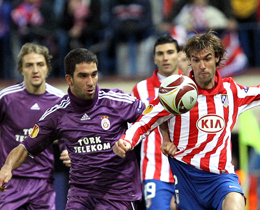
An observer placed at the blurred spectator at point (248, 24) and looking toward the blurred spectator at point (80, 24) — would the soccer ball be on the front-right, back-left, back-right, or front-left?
front-left

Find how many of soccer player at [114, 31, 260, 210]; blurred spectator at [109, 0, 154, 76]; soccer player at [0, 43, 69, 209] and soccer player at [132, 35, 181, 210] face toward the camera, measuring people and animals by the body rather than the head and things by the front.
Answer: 4

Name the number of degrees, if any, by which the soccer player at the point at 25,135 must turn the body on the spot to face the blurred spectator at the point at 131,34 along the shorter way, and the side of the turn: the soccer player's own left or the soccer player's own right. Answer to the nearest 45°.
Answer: approximately 135° to the soccer player's own left

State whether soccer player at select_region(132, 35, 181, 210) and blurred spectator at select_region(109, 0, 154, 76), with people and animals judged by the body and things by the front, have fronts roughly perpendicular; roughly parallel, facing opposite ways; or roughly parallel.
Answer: roughly parallel

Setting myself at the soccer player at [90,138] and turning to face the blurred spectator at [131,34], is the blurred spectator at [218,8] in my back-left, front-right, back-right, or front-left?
front-right

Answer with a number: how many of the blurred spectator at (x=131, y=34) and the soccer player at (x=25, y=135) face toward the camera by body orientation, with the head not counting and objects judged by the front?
2

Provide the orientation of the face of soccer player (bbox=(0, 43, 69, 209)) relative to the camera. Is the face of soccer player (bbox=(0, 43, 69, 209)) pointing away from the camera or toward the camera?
toward the camera

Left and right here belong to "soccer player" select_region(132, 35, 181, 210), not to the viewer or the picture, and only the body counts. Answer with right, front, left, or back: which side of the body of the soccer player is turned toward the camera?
front

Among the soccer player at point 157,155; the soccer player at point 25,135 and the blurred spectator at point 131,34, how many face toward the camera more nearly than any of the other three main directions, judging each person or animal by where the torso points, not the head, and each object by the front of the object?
3

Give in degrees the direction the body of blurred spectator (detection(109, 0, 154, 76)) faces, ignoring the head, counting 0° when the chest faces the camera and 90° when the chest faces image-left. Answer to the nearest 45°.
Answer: approximately 0°

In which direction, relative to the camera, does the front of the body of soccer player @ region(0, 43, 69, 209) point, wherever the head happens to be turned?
toward the camera

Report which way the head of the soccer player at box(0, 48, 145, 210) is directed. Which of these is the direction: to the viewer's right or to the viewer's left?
to the viewer's right

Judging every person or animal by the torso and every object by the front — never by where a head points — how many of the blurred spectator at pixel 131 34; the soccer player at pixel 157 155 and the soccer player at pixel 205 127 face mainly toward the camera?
3

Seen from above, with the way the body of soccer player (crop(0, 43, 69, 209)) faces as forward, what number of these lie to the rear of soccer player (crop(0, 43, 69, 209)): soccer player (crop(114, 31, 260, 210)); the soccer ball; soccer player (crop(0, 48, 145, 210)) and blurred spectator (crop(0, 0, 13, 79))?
1

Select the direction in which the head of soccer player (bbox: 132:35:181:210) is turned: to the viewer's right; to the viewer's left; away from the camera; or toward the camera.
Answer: toward the camera
